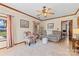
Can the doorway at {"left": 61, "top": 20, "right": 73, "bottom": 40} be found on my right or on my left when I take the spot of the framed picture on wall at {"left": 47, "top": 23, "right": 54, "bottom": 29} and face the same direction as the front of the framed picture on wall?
on my left

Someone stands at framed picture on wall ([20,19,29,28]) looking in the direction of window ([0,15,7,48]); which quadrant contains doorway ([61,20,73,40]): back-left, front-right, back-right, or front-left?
back-left

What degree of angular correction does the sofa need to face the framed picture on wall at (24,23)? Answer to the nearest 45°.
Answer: approximately 45° to its right

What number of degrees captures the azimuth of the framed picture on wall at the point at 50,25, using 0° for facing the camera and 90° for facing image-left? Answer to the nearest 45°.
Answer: approximately 0°

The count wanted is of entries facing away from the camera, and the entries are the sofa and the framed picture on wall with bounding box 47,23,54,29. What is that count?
0

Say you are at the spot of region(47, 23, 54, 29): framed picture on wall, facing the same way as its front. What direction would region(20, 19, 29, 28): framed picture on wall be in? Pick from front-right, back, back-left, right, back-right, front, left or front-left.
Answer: right

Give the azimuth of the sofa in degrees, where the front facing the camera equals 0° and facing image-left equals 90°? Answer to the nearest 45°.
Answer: approximately 45°
